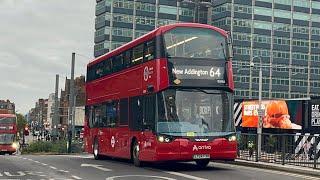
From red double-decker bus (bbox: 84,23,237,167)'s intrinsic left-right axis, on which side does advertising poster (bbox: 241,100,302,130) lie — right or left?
on its left

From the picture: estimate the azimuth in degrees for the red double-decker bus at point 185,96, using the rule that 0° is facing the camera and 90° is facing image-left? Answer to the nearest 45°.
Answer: approximately 315°

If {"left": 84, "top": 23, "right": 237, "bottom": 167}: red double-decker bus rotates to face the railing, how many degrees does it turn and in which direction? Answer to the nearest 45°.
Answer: approximately 90° to its left

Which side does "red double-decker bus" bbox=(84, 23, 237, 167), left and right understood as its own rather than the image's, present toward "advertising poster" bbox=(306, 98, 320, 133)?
left

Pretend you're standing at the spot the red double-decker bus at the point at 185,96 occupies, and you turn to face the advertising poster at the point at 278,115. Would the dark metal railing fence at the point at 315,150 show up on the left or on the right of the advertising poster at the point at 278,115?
right

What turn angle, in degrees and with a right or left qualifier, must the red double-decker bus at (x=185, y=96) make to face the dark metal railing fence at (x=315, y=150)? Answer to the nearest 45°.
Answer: approximately 90° to its left

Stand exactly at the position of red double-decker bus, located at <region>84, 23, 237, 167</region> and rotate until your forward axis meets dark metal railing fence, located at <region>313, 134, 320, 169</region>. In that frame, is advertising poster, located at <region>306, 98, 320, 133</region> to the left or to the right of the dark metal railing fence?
left

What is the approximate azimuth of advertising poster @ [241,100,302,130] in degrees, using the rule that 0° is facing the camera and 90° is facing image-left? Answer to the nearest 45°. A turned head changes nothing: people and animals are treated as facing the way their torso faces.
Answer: approximately 0°

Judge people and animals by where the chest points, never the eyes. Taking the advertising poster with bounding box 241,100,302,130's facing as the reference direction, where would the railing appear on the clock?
The railing is roughly at 12 o'clock from the advertising poster.
